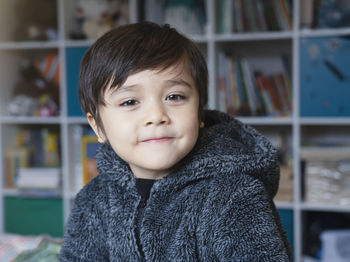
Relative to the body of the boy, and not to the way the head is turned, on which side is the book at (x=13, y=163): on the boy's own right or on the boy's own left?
on the boy's own right

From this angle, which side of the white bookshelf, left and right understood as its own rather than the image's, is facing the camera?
front

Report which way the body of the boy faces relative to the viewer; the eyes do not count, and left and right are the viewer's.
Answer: facing the viewer and to the left of the viewer

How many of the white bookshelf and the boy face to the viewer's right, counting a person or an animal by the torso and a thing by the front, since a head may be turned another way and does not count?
0

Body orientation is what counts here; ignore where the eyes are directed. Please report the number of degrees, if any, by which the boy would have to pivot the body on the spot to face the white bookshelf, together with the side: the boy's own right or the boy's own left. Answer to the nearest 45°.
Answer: approximately 135° to the boy's own right

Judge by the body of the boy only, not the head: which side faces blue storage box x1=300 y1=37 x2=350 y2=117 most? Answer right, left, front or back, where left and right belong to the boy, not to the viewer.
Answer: back

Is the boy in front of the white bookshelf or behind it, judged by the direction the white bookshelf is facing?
in front
